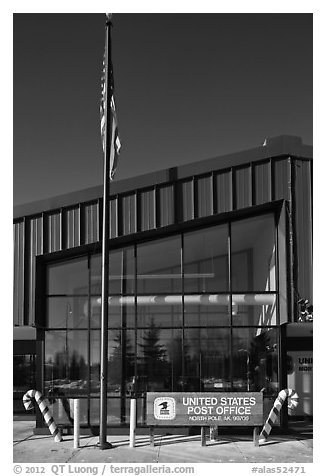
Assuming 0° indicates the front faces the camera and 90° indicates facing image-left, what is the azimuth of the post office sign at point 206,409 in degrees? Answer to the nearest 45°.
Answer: approximately 0°

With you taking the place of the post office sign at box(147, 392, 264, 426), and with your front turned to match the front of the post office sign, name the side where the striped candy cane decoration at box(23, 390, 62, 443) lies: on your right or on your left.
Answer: on your right

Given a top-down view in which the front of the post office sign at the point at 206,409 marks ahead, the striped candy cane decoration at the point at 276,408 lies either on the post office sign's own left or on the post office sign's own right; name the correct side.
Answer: on the post office sign's own left
